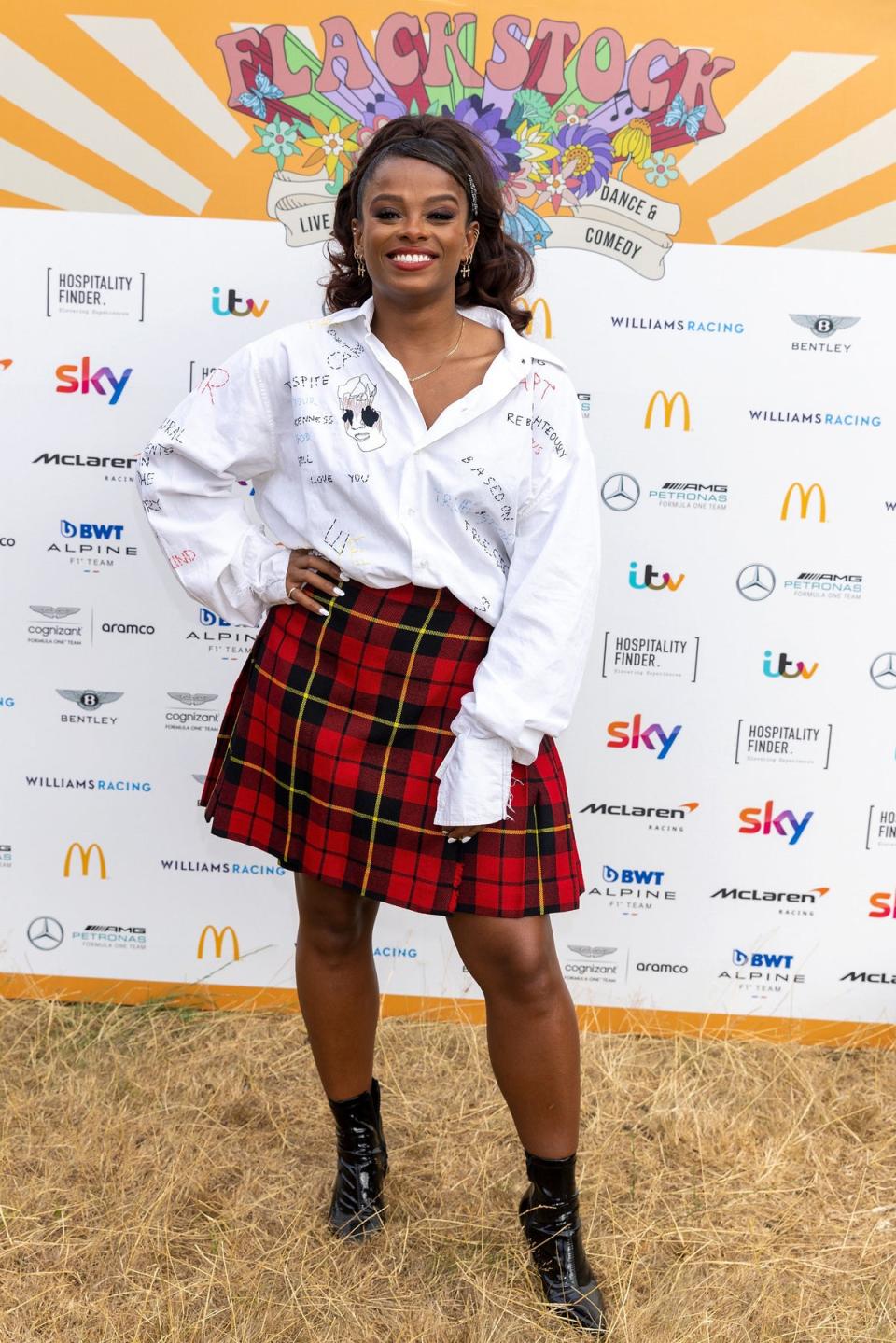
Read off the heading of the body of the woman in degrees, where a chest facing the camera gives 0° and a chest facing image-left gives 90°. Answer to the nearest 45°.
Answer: approximately 0°

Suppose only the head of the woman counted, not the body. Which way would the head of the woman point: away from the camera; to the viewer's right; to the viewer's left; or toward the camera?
toward the camera
